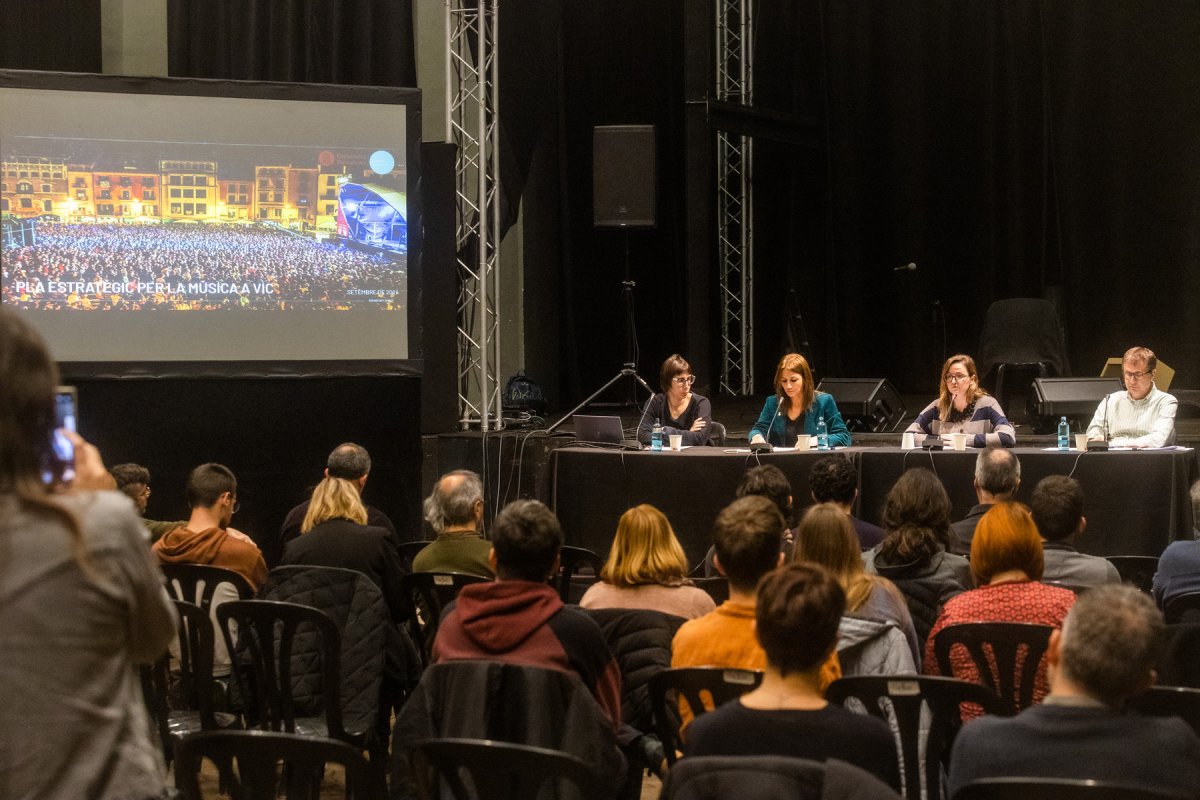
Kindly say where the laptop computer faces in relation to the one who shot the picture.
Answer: facing away from the viewer

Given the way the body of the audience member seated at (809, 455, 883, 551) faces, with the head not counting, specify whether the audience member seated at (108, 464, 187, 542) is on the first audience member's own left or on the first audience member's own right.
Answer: on the first audience member's own left

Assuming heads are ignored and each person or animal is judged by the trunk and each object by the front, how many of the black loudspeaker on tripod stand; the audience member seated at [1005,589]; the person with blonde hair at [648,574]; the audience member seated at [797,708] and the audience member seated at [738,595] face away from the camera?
4

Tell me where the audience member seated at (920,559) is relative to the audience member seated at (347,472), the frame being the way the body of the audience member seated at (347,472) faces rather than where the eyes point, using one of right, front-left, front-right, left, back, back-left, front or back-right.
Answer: back-right

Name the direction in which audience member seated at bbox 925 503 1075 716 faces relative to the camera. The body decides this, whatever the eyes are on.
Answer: away from the camera

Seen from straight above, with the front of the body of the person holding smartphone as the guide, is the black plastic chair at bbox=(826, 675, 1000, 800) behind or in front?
in front

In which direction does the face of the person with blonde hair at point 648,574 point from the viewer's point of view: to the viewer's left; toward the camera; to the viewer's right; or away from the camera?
away from the camera

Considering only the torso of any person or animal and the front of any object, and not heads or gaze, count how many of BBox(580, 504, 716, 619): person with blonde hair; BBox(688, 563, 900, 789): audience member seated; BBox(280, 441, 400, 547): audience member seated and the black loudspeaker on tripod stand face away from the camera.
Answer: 3

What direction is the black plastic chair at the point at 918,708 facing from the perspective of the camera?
away from the camera

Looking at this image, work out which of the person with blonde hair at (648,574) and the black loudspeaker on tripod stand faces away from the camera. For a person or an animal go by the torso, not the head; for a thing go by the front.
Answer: the person with blonde hair

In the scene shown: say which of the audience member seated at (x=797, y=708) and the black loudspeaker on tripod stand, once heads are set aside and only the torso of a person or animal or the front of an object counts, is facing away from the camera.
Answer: the audience member seated

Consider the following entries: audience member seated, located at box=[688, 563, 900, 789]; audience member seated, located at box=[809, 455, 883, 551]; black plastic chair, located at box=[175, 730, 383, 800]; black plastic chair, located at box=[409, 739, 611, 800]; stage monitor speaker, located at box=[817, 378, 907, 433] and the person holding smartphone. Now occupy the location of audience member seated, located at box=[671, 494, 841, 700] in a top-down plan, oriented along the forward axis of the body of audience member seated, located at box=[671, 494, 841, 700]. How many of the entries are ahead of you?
2

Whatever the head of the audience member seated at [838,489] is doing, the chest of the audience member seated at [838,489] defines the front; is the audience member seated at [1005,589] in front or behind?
behind

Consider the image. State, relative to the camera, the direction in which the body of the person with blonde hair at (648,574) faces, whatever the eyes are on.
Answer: away from the camera

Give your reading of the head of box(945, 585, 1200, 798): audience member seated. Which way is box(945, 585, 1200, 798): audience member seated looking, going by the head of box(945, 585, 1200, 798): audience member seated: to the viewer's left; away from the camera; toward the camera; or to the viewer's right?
away from the camera

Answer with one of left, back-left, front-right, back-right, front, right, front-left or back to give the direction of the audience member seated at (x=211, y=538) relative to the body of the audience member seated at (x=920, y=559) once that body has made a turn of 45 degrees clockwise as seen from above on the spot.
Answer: back-left

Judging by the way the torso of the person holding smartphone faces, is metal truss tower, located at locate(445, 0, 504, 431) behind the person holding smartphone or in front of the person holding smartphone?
in front

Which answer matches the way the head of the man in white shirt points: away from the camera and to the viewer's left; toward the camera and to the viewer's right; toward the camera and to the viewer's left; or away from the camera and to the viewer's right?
toward the camera and to the viewer's left

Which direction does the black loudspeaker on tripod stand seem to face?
toward the camera

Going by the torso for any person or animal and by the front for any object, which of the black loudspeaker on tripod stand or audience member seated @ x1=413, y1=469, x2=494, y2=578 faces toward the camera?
the black loudspeaker on tripod stand
